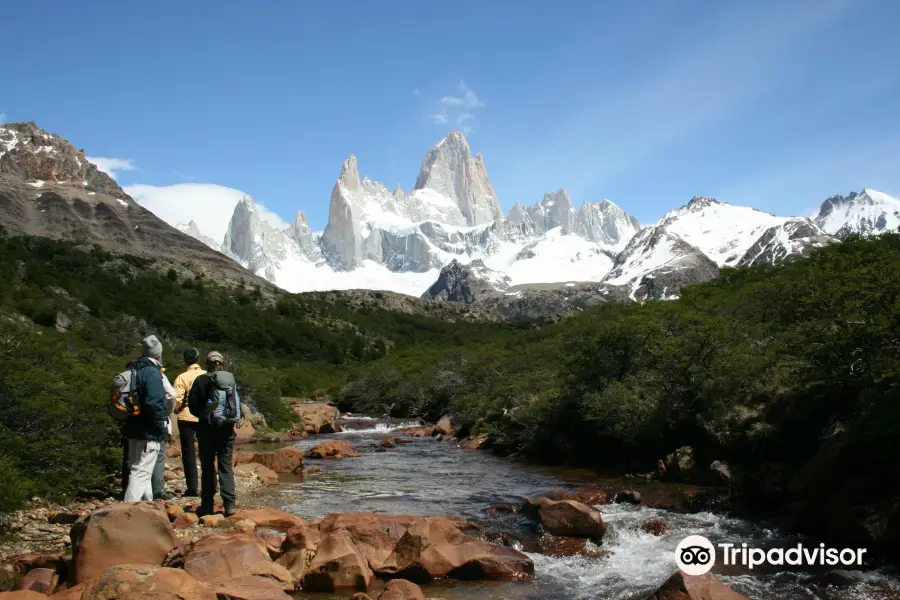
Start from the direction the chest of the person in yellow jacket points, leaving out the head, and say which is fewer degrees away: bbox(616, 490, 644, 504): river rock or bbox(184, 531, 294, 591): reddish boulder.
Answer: the river rock

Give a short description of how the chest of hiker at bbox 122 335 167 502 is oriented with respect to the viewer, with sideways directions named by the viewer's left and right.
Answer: facing away from the viewer and to the right of the viewer

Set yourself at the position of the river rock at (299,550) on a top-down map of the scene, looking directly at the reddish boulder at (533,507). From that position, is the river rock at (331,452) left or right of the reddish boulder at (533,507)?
left

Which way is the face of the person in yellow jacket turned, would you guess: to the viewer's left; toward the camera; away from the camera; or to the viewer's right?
away from the camera

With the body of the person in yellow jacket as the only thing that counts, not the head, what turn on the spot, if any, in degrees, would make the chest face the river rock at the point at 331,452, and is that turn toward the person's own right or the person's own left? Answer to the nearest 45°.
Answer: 0° — they already face it

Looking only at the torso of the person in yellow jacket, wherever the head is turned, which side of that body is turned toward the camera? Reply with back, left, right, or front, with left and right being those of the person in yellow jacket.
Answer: back

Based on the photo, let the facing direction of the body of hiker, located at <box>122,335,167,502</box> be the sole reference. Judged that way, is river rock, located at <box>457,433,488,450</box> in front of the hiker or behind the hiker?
in front

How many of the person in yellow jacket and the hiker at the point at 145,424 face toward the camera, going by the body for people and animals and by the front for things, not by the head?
0

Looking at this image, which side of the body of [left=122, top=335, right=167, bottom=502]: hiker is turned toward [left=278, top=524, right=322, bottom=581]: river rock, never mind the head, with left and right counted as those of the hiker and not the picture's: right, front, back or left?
right
